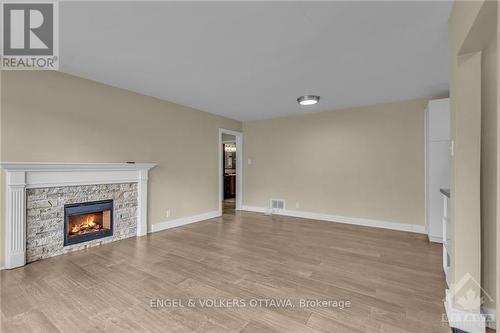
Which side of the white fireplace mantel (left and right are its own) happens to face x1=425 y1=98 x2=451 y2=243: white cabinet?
front

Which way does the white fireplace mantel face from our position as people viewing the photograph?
facing the viewer and to the right of the viewer
